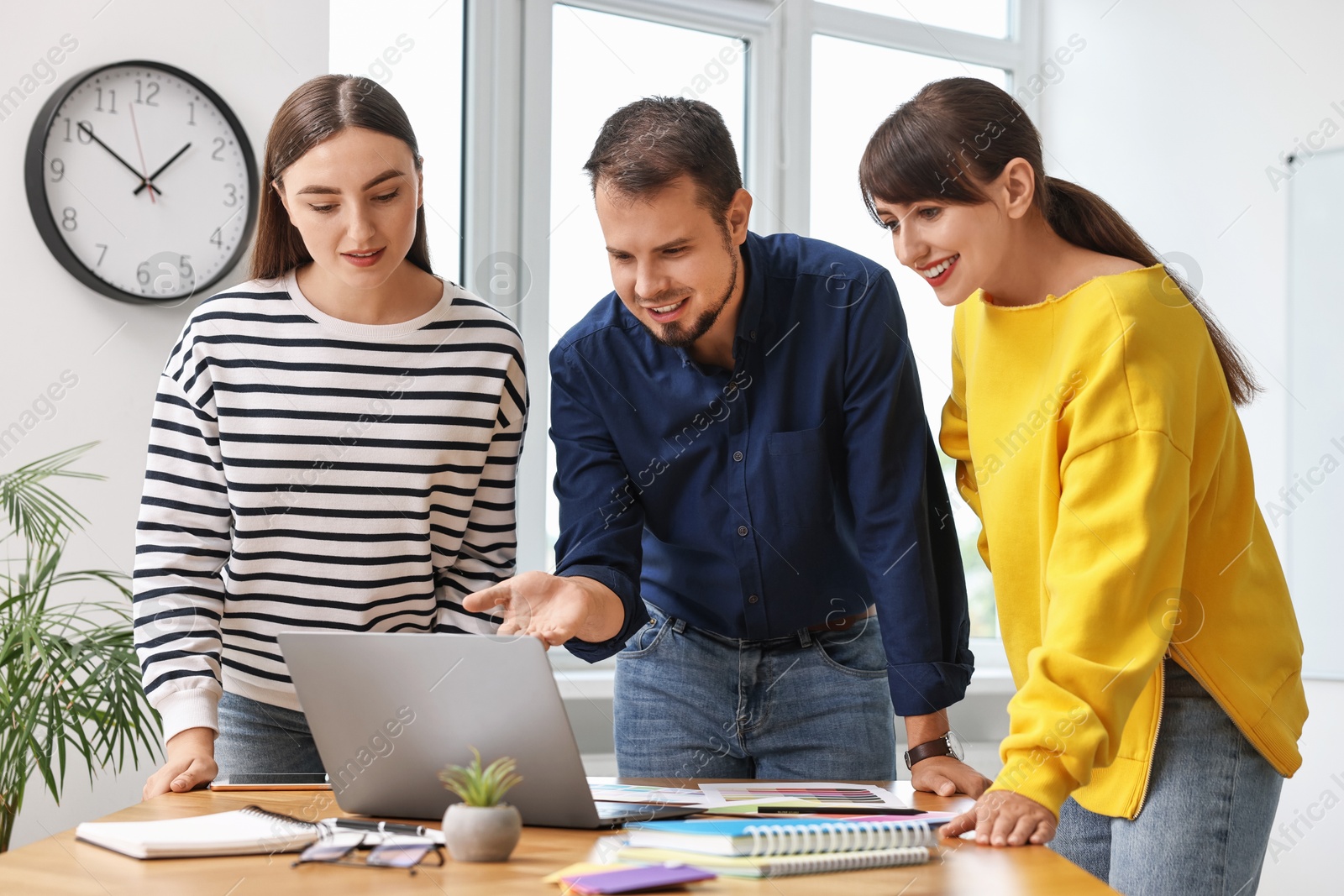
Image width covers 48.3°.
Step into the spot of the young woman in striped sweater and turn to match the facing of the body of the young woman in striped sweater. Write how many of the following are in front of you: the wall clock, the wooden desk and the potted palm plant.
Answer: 1

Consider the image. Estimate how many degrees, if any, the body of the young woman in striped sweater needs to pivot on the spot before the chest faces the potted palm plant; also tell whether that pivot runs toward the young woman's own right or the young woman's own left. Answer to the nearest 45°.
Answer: approximately 135° to the young woman's own right

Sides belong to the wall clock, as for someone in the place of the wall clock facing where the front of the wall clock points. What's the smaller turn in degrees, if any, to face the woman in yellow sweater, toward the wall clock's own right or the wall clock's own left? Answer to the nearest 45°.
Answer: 0° — it already faces them

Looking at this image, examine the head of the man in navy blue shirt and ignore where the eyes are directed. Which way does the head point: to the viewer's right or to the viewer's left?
to the viewer's left

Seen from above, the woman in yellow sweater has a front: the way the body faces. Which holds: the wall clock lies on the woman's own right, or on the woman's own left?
on the woman's own right

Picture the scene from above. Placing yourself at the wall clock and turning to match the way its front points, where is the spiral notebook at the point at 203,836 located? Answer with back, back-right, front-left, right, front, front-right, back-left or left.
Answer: front-right

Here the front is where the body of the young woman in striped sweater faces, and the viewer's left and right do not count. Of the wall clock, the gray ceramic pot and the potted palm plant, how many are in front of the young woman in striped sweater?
1

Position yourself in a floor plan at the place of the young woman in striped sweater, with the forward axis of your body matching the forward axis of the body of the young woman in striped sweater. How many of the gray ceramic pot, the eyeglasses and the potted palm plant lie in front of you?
2

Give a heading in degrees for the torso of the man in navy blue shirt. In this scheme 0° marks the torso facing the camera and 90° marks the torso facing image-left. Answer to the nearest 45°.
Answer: approximately 0°
